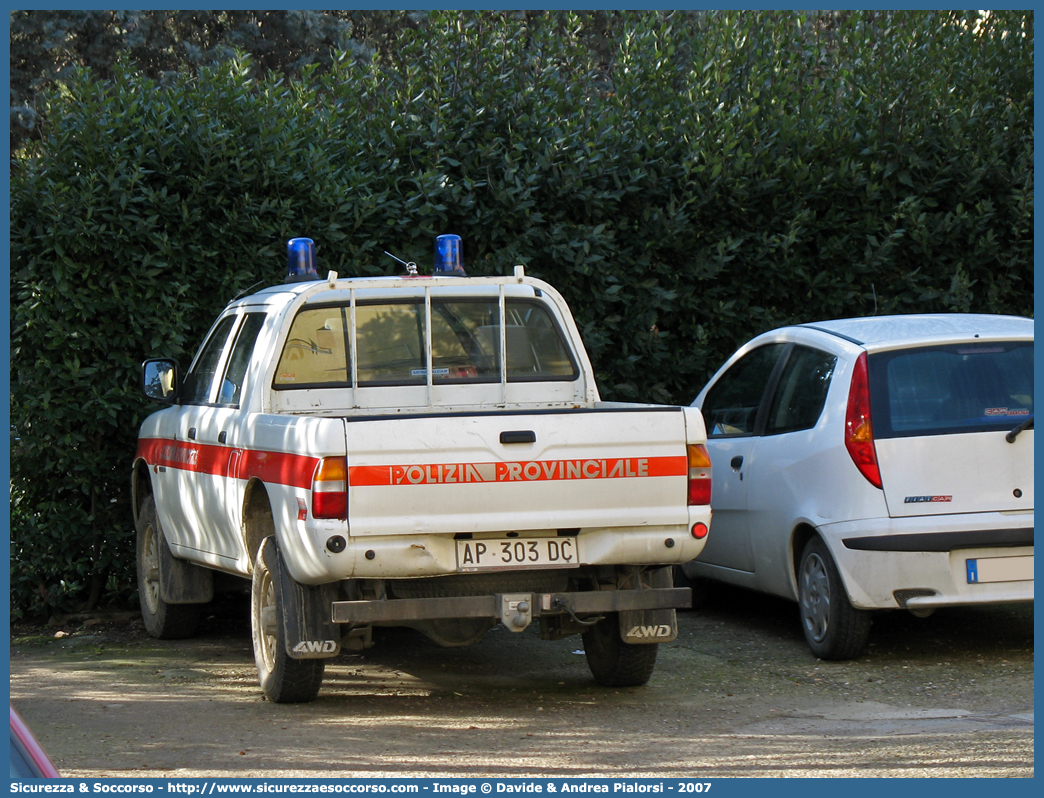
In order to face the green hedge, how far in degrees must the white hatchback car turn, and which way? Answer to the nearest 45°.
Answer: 0° — it already faces it

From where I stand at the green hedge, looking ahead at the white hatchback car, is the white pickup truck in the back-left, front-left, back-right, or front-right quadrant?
front-right

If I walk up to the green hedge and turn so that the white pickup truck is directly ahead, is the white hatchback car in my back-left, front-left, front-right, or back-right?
front-left

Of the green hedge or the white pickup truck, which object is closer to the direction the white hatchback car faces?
the green hedge

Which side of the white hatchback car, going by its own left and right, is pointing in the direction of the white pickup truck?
left

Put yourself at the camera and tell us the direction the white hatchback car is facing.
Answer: facing away from the viewer and to the left of the viewer
